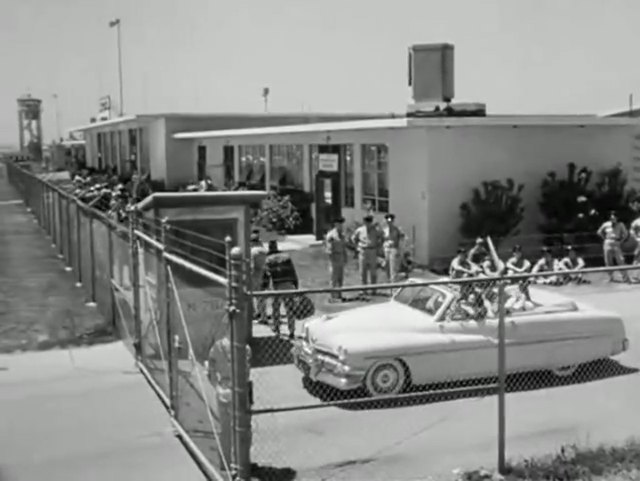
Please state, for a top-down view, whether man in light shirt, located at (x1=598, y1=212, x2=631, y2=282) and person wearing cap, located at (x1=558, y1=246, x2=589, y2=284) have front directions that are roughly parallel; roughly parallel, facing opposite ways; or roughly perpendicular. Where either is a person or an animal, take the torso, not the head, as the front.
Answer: roughly parallel

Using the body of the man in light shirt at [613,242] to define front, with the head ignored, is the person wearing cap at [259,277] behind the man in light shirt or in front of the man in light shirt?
in front

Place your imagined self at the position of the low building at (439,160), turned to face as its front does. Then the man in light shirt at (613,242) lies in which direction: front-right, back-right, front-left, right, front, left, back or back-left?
left

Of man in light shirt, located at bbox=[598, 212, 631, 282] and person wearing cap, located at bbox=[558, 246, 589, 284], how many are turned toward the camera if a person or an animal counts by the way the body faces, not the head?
2

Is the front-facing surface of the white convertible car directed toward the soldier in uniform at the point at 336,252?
no

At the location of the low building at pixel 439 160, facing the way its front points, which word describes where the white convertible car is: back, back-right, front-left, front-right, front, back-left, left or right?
front-left

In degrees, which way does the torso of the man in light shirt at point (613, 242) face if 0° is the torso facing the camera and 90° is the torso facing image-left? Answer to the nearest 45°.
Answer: approximately 0°

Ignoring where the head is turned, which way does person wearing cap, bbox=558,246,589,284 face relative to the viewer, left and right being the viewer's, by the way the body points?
facing the viewer

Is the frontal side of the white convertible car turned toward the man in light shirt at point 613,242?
no

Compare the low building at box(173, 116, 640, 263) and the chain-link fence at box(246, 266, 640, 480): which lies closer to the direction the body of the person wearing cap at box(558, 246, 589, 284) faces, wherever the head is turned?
the chain-link fence

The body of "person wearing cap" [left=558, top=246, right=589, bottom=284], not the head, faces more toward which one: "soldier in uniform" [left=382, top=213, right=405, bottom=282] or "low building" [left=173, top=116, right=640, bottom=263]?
the soldier in uniform

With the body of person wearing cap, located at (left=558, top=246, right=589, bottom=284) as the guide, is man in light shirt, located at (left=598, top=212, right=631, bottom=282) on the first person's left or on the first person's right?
on the first person's left

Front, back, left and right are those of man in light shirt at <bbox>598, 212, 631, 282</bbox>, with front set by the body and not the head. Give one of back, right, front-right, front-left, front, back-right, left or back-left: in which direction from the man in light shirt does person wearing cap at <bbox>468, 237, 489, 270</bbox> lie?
front-right

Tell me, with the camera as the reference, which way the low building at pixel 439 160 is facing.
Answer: facing the viewer and to the left of the viewer

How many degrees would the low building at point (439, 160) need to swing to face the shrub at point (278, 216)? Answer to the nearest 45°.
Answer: approximately 90° to its right
